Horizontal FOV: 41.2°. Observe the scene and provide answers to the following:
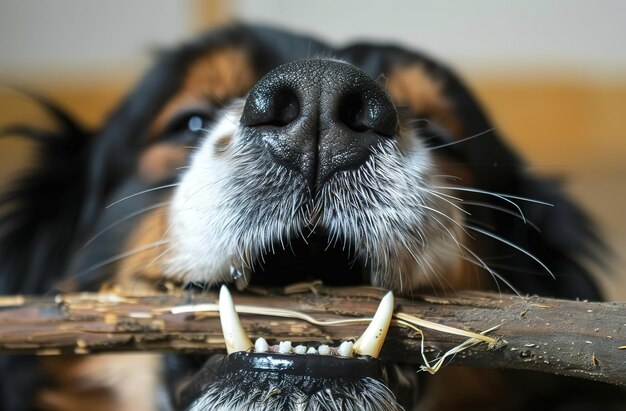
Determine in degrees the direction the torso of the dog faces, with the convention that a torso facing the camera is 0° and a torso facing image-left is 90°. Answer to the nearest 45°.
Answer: approximately 0°
